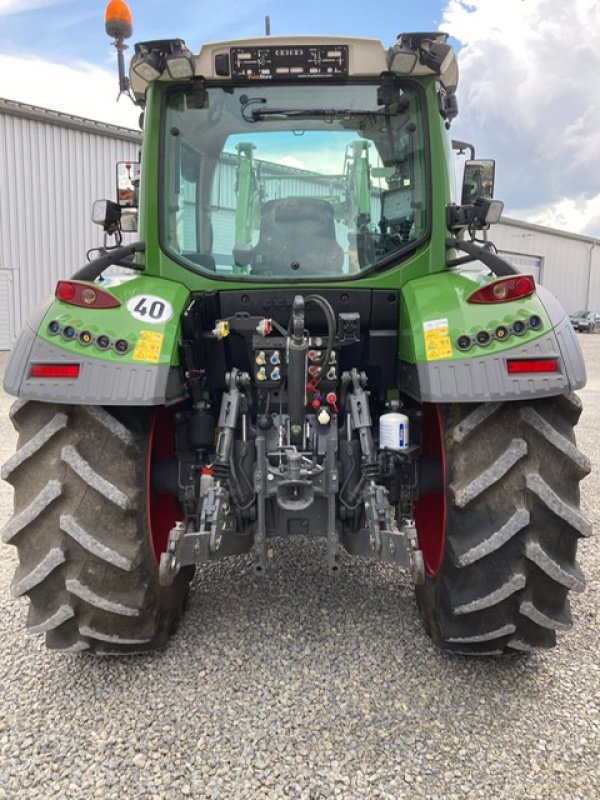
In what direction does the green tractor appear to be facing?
away from the camera
